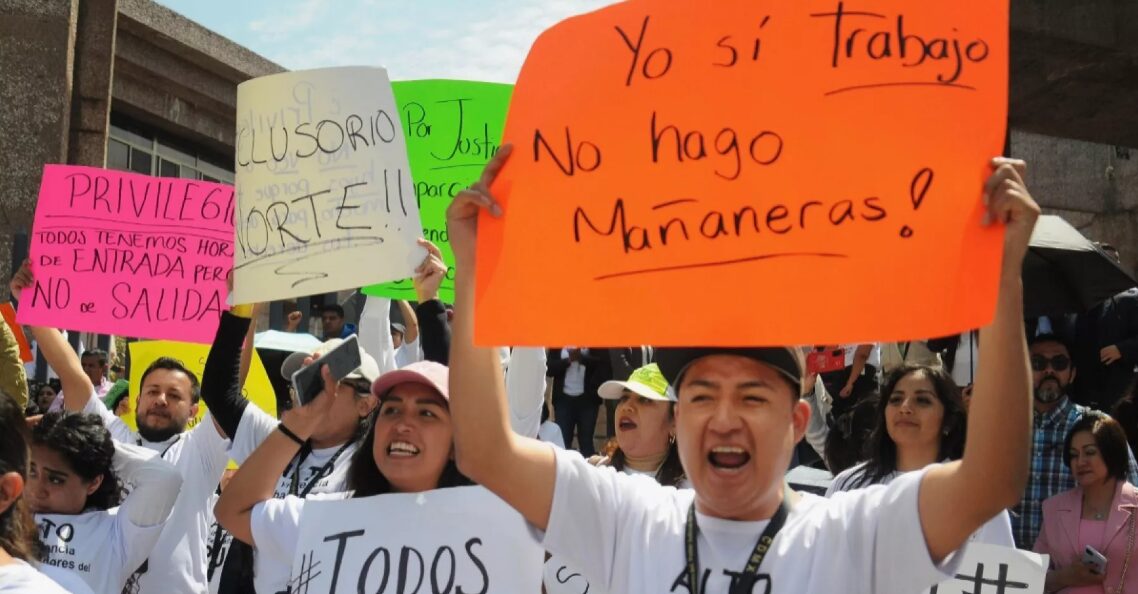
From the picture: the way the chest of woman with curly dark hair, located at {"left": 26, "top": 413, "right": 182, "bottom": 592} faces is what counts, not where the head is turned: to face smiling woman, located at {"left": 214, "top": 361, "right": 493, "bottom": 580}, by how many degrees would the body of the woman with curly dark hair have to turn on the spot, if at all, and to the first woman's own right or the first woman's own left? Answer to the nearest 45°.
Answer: approximately 90° to the first woman's own left

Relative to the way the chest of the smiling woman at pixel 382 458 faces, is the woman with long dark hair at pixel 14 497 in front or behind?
in front

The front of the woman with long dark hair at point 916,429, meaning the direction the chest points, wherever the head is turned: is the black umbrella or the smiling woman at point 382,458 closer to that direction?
the smiling woman

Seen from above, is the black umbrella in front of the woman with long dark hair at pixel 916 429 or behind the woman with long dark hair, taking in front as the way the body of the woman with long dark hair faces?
behind

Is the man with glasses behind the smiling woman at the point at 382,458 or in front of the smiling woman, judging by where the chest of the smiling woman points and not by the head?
behind

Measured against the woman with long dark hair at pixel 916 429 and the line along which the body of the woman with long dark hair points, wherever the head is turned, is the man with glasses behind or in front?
behind

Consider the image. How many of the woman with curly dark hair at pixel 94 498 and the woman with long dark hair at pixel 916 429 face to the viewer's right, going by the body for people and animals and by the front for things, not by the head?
0

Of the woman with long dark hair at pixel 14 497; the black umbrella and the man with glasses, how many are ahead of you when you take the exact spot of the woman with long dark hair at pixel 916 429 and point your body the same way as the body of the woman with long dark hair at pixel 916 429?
1

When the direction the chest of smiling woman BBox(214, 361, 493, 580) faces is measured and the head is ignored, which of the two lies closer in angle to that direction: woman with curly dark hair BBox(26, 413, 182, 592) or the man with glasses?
the woman with curly dark hair
